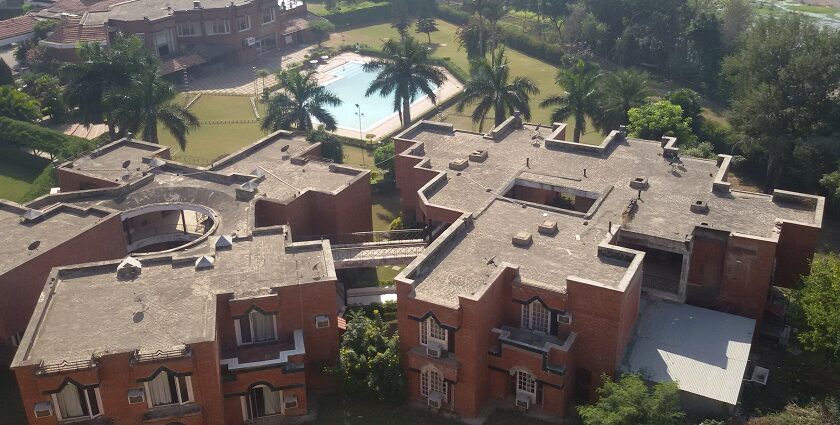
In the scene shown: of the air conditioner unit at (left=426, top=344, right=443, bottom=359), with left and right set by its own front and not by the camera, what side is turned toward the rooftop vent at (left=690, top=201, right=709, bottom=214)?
back

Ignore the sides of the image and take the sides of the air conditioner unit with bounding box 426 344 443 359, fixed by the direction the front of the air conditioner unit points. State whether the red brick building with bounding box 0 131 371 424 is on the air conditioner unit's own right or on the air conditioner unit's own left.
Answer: on the air conditioner unit's own right

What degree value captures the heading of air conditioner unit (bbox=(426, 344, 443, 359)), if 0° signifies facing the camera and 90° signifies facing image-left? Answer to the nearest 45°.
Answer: approximately 45°

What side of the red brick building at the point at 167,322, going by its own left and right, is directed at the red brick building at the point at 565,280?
left

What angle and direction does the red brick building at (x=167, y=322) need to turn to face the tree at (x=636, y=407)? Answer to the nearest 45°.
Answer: approximately 45° to its left

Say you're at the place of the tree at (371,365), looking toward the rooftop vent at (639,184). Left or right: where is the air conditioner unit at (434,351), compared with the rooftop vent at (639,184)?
right

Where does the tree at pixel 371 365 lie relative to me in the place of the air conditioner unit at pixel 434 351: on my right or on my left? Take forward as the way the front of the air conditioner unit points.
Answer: on my right

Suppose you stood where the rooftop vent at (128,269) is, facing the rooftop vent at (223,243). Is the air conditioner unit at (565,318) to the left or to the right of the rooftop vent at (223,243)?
right

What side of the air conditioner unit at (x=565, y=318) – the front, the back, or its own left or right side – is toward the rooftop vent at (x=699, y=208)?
back

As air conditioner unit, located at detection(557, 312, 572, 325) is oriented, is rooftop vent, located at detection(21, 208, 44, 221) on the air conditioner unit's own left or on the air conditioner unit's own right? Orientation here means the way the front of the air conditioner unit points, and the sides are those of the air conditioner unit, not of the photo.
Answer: on the air conditioner unit's own right

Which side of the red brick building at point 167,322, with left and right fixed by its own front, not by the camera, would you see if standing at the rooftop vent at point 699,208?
left
